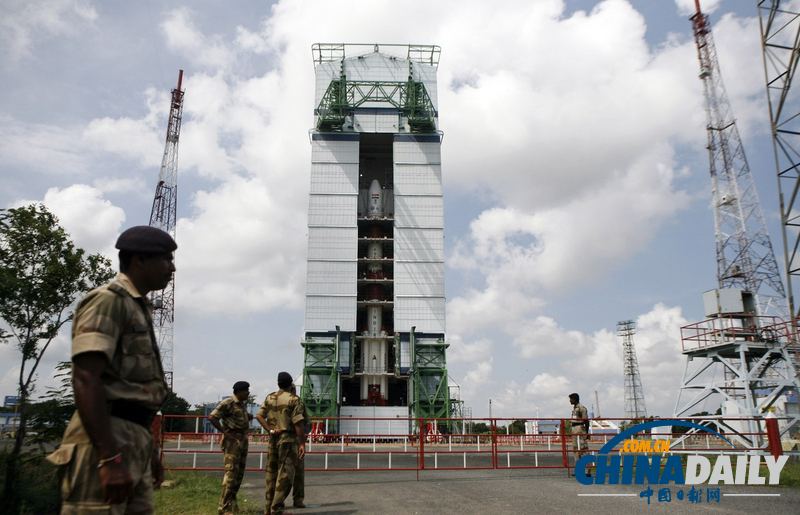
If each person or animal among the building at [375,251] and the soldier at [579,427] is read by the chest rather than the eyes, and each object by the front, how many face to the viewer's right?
0

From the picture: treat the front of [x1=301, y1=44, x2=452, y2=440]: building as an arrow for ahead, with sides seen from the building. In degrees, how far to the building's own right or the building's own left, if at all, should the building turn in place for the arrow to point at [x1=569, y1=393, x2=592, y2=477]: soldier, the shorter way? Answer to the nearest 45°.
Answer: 0° — it already faces them

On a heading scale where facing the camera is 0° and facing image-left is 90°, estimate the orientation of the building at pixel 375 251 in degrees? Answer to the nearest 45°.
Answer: approximately 0°

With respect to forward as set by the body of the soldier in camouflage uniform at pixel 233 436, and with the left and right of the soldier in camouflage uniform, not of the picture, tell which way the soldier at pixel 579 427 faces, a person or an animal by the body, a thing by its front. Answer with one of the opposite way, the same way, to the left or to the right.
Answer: the opposite way

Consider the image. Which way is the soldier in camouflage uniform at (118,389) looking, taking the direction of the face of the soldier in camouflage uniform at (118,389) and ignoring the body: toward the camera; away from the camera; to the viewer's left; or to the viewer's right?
to the viewer's right

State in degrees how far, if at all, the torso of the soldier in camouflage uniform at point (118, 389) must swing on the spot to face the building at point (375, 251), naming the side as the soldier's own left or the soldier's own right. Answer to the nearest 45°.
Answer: approximately 45° to the soldier's own left

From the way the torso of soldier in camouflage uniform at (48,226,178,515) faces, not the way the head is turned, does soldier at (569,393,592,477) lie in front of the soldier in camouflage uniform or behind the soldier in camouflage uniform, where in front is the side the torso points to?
in front

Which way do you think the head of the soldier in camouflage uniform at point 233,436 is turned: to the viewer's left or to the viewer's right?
to the viewer's right

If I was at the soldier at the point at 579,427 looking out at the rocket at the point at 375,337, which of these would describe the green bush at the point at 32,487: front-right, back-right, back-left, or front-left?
back-left

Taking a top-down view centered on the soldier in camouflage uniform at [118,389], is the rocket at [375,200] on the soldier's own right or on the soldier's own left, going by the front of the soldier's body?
on the soldier's own left

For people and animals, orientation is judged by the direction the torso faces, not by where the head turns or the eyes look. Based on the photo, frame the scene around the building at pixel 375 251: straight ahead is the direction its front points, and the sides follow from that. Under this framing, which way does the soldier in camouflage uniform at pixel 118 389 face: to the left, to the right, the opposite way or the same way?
to the left

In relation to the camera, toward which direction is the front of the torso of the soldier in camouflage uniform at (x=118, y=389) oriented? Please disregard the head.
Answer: to the viewer's right

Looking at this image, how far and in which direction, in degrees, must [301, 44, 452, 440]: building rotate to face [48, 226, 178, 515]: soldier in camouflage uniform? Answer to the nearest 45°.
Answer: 0° — it already faces them
